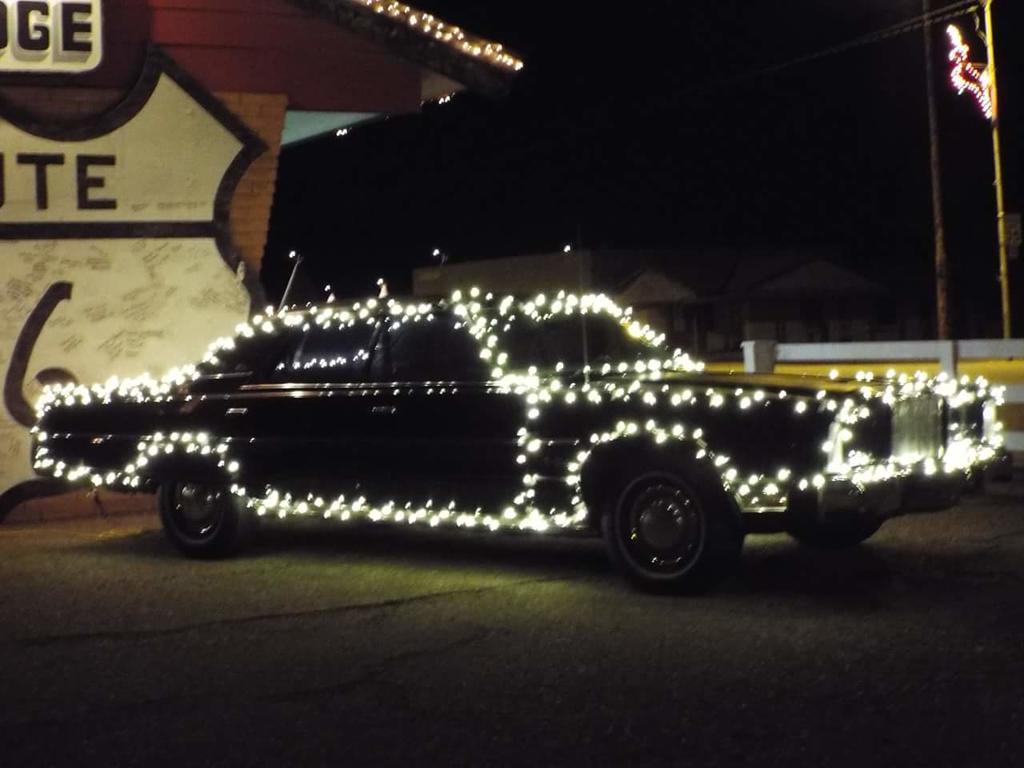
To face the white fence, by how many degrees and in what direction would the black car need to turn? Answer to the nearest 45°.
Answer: approximately 90° to its left

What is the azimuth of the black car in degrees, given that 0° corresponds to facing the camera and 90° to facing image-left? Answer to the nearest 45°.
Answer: approximately 315°

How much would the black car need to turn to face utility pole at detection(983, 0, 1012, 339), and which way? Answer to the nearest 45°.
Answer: approximately 90° to its left

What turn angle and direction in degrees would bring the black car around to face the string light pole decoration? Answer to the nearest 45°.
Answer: approximately 90° to its left
